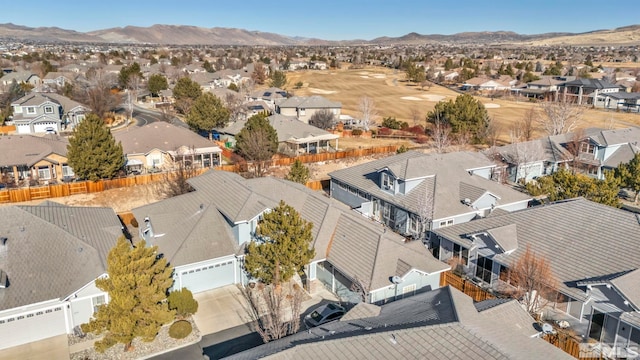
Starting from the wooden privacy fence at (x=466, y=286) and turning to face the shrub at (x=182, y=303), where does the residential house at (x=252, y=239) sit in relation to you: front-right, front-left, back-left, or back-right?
front-right

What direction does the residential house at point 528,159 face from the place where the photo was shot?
facing the viewer

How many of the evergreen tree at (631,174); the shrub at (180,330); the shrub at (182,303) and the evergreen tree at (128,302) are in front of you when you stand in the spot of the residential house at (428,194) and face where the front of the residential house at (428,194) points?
3

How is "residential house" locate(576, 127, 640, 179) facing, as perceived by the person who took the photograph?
facing the viewer and to the left of the viewer

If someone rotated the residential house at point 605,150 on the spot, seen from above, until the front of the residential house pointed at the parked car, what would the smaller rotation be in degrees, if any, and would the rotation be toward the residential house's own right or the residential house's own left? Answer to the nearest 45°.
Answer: approximately 45° to the residential house's own left

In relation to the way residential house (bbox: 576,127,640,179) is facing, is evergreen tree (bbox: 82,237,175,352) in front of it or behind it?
in front

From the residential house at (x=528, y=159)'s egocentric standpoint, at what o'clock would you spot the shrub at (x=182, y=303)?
The shrub is roughly at 1 o'clock from the residential house.

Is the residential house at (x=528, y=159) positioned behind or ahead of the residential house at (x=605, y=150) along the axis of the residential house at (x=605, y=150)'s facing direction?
ahead
